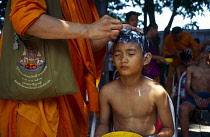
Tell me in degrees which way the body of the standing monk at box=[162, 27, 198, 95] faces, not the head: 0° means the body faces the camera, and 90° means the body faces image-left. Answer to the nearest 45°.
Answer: approximately 0°

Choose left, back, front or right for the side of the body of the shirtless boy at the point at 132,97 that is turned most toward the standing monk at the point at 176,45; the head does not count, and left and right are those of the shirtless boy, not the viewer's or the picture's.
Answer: back

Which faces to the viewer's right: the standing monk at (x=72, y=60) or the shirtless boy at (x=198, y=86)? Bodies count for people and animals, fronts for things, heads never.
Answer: the standing monk

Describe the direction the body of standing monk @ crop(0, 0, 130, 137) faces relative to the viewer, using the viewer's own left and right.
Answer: facing to the right of the viewer

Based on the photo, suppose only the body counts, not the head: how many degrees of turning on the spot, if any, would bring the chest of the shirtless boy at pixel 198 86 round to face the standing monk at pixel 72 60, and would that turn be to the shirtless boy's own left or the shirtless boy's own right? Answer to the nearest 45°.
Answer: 0° — they already face them

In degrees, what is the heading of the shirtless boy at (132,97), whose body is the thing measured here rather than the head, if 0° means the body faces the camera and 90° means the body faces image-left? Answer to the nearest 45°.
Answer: approximately 0°
